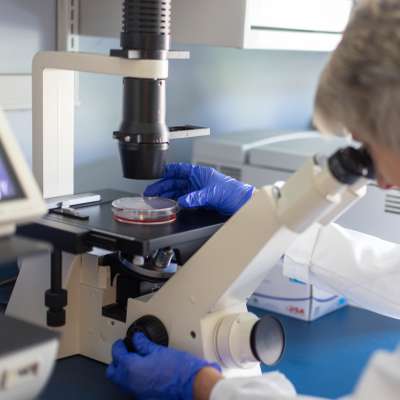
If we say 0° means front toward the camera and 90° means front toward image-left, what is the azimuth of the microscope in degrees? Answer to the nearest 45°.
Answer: approximately 315°

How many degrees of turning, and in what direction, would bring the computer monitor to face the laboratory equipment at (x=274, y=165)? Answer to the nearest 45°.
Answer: approximately 90° to its left

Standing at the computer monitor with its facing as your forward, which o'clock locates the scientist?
The scientist is roughly at 10 o'clock from the computer monitor.

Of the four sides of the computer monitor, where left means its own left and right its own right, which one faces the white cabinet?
left

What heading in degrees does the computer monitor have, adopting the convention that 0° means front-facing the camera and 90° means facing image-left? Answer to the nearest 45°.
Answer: approximately 315°

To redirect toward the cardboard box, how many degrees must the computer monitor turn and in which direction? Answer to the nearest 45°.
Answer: approximately 90° to its left
